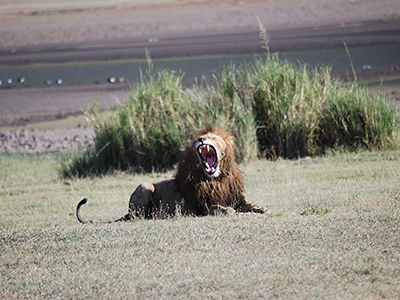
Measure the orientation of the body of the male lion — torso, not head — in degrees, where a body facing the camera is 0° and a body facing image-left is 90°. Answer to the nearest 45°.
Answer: approximately 315°
